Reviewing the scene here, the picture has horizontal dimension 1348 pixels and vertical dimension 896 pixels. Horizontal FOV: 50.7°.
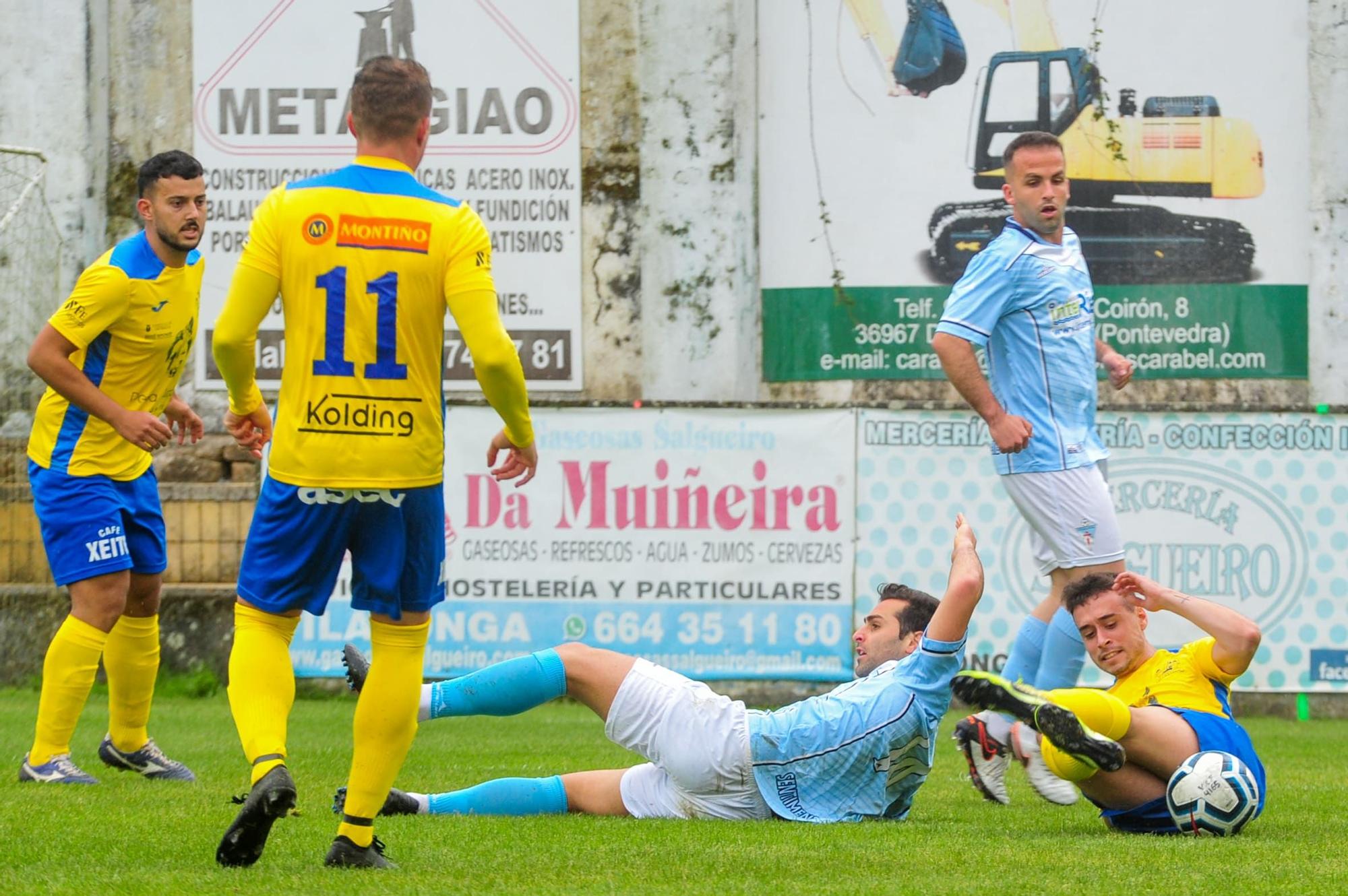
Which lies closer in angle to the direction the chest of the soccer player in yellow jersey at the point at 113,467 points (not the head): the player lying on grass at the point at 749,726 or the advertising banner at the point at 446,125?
the player lying on grass

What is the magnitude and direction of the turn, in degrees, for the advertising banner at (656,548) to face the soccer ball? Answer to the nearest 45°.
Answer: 0° — it already faces it

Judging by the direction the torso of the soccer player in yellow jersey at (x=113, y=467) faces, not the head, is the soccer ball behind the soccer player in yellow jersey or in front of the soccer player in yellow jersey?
in front

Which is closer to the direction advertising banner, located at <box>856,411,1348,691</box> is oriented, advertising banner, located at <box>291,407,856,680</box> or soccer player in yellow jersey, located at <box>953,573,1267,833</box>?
the soccer player in yellow jersey

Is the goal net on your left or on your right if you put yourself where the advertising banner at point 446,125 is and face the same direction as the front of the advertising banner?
on your right

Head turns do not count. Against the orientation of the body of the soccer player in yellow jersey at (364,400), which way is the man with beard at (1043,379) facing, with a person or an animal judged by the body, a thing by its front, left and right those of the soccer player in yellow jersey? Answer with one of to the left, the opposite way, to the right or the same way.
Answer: the opposite way

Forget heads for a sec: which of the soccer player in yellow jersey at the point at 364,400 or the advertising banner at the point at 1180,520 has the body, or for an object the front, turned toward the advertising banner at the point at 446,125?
the soccer player in yellow jersey

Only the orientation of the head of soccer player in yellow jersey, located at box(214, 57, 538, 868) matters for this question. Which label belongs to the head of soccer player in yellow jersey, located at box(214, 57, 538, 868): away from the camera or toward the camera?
away from the camera

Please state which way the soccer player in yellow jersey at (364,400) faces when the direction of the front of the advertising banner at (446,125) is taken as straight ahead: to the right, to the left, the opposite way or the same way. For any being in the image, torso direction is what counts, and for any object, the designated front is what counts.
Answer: the opposite way

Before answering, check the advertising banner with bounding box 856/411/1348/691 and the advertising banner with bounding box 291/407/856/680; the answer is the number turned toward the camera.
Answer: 2

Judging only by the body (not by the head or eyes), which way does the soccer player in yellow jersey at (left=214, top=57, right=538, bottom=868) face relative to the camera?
away from the camera

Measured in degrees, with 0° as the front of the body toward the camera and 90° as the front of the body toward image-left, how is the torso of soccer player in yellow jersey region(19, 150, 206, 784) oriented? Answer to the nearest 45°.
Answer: approximately 315°

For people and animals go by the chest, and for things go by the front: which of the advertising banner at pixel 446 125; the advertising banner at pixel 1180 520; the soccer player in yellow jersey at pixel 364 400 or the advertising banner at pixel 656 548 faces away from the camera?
the soccer player in yellow jersey

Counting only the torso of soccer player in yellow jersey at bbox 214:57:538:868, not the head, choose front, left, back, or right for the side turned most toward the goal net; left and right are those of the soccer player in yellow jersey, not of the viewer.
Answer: front

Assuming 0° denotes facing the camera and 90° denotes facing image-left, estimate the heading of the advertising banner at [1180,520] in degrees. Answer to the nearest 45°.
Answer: approximately 0°
